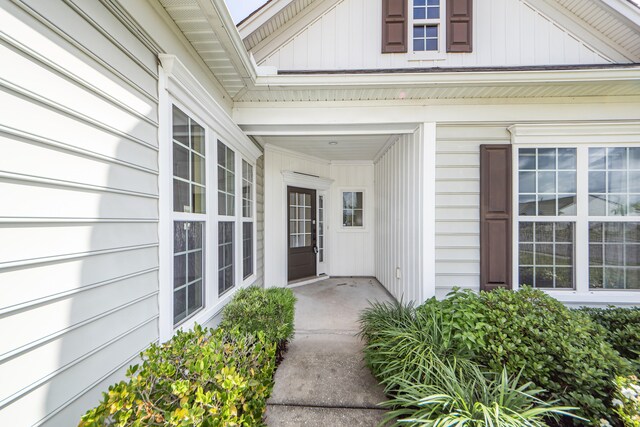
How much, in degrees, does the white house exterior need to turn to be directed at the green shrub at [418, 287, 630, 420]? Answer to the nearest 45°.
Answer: approximately 45° to its left

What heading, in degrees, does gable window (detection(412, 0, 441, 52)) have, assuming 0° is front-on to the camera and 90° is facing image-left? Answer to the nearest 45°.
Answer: approximately 0°

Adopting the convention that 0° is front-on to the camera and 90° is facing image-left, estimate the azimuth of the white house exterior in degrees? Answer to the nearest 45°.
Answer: approximately 0°

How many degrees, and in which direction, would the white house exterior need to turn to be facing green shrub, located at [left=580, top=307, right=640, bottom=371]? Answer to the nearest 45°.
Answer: approximately 90° to its left
